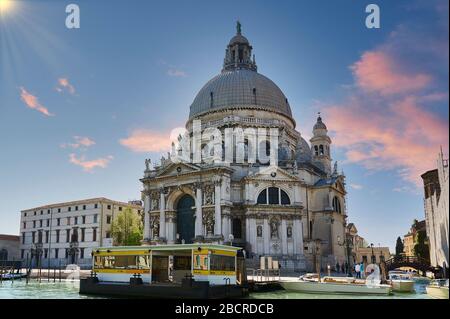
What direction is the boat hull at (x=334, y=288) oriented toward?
to the viewer's left

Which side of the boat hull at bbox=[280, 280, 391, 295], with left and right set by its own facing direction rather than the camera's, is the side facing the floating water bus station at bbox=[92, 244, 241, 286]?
front

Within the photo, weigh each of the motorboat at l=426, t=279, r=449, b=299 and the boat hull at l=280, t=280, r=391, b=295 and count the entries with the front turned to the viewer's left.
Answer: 2

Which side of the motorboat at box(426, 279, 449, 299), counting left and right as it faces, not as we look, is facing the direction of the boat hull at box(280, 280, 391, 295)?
front

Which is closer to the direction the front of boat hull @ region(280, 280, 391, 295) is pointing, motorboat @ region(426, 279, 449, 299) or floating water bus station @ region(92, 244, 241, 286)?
the floating water bus station

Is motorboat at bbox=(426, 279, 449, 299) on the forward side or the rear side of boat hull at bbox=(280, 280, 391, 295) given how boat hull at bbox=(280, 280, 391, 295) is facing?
on the rear side

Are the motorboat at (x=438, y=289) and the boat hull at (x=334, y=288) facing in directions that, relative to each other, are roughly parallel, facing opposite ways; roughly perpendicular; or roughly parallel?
roughly parallel

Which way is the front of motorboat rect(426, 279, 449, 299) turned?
to the viewer's left

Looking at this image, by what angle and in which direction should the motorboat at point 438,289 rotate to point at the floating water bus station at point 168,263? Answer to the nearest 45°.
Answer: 0° — it already faces it
